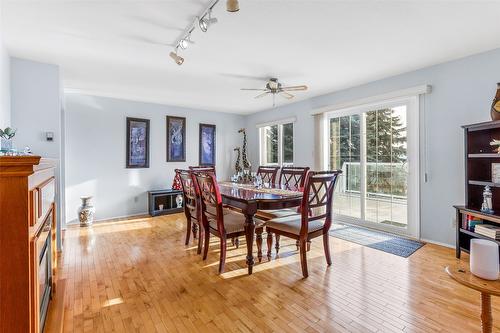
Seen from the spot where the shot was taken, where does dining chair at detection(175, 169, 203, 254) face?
facing away from the viewer and to the right of the viewer

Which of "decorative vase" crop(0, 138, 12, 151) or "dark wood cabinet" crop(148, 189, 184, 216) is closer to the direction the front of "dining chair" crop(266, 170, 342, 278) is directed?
the dark wood cabinet

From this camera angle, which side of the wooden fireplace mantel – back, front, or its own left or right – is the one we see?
right

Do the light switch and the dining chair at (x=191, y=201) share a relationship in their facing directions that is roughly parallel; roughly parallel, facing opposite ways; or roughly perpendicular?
roughly perpendicular

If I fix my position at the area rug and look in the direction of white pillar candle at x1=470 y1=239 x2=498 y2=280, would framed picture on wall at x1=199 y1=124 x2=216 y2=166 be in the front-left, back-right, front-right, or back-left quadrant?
back-right

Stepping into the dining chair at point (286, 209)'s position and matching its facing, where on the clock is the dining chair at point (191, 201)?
the dining chair at point (191, 201) is roughly at 1 o'clock from the dining chair at point (286, 209).

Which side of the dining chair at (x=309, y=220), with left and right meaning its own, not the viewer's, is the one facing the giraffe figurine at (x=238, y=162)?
front

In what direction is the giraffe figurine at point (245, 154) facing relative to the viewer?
to the viewer's left

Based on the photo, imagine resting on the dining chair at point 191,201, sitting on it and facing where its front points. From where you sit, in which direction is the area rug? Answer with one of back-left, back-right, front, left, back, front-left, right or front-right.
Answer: front-right
